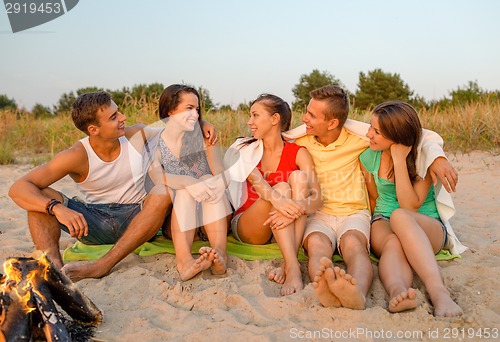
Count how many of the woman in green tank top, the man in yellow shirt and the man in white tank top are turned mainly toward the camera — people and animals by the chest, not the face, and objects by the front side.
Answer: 3

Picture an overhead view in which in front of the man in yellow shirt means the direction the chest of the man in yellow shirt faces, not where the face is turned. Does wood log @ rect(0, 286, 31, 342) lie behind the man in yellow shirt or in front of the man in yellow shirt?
in front

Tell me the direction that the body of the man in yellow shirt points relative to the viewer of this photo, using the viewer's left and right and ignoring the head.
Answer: facing the viewer

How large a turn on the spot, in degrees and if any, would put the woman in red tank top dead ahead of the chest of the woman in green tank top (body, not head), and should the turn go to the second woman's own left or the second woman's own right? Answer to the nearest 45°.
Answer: approximately 90° to the second woman's own right

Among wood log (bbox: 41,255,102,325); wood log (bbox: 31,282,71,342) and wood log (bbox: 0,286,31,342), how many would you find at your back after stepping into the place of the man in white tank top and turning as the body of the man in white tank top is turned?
0

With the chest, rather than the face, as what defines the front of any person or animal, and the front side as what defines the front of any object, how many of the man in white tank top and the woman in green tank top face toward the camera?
2

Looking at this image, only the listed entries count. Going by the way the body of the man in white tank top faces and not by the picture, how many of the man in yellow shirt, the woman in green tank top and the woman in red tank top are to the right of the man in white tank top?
0

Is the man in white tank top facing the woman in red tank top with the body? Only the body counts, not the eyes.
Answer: no

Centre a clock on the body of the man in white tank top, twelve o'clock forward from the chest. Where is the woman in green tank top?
The woman in green tank top is roughly at 10 o'clock from the man in white tank top.

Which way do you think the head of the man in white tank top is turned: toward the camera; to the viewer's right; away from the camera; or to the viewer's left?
to the viewer's right

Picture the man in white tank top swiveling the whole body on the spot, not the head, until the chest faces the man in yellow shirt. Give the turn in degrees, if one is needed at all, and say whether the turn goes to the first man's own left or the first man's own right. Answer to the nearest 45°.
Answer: approximately 90° to the first man's own left

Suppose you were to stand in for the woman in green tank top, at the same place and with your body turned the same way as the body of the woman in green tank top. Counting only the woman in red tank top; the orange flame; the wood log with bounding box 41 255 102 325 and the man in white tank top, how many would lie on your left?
0

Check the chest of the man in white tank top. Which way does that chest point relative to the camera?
toward the camera

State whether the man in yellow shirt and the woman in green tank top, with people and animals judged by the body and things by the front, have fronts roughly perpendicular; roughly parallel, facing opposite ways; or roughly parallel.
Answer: roughly parallel

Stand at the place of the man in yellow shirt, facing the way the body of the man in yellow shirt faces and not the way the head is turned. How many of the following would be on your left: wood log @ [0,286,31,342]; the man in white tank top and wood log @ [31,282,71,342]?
0

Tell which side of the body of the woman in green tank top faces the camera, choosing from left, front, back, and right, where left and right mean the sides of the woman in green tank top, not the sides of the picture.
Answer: front

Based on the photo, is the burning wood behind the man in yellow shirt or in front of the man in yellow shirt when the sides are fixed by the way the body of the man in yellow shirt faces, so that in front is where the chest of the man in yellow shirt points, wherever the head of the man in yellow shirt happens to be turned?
in front

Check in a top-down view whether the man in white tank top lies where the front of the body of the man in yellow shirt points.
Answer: no

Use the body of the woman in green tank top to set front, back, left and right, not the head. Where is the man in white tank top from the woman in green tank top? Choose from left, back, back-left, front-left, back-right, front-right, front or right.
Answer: right

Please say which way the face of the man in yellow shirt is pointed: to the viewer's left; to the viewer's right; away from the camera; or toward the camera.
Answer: to the viewer's left
